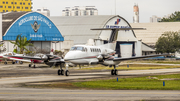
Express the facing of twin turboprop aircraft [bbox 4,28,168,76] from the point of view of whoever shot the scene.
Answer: facing the viewer and to the left of the viewer
